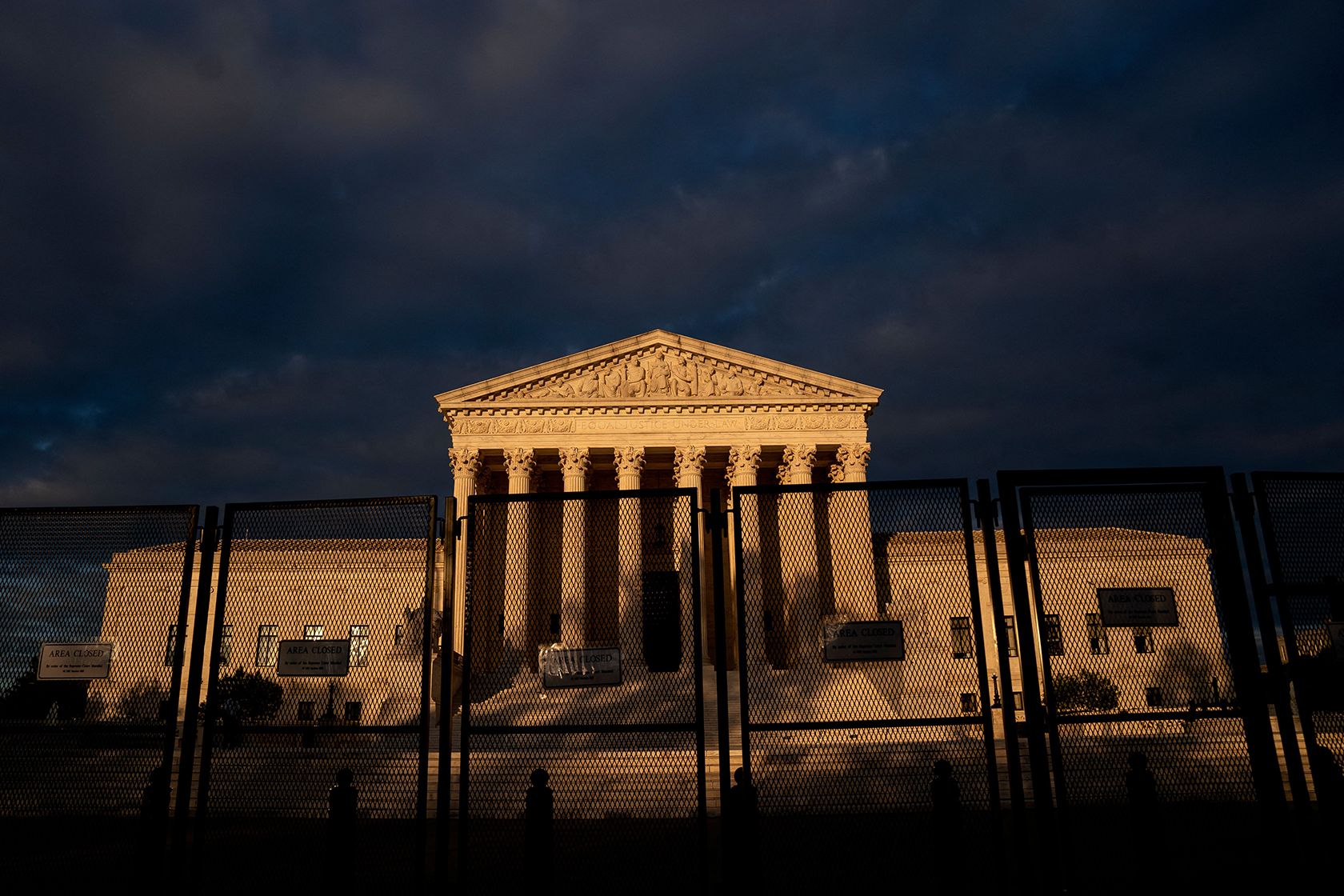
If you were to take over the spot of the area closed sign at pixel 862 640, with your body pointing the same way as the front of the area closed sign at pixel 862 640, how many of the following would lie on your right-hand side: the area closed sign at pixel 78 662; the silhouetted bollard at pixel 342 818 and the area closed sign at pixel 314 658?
3

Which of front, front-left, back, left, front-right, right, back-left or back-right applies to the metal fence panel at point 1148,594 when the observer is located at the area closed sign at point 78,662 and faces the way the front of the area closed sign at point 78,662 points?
front-left

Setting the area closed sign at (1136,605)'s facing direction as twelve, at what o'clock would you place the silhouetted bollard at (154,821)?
The silhouetted bollard is roughly at 2 o'clock from the area closed sign.

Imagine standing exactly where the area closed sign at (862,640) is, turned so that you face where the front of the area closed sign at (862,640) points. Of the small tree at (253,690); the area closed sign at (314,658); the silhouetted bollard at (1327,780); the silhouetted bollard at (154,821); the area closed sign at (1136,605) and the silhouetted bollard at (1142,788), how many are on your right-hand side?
3

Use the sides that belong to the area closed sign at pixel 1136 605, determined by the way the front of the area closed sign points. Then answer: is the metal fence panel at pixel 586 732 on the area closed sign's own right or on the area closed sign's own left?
on the area closed sign's own right

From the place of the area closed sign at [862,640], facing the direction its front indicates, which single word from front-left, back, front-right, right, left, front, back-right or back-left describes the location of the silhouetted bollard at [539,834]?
right

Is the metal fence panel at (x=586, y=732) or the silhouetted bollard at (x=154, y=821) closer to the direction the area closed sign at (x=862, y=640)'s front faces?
the silhouetted bollard

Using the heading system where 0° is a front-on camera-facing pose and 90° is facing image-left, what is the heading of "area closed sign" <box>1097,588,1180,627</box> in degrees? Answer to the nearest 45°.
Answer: approximately 0°

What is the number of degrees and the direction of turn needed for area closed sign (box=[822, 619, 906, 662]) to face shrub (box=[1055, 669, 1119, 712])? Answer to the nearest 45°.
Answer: approximately 135° to its left

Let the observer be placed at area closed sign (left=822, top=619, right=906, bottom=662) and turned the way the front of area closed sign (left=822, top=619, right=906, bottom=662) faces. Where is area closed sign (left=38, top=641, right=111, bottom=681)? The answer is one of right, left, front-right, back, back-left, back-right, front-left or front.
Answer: right

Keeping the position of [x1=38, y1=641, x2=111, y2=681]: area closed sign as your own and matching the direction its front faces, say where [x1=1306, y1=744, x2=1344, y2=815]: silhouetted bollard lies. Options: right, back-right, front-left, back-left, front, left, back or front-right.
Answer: front-left

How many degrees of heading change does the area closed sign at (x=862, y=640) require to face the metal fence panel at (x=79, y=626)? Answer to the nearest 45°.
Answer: approximately 90° to its right

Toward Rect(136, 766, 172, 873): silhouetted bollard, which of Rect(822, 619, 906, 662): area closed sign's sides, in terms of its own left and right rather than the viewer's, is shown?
right

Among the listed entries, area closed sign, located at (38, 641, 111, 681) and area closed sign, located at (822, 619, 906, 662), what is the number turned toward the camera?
2
